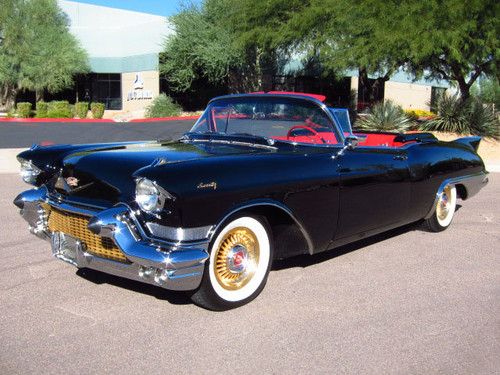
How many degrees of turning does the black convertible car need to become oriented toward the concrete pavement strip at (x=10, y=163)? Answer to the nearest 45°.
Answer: approximately 90° to its right

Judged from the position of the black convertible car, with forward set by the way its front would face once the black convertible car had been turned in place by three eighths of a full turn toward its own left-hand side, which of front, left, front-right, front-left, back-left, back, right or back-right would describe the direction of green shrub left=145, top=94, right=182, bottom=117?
left

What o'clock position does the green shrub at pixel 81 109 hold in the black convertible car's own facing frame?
The green shrub is roughly at 4 o'clock from the black convertible car.

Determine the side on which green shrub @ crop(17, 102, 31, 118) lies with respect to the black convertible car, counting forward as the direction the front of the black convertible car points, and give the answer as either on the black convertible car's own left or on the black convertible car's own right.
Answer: on the black convertible car's own right

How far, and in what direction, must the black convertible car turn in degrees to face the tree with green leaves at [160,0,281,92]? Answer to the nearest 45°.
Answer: approximately 135° to its right

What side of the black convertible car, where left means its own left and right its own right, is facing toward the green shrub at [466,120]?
back

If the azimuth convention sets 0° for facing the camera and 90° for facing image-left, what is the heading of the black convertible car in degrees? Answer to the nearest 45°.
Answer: approximately 45°

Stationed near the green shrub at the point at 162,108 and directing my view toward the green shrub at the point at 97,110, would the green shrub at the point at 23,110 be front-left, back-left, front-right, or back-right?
front-left

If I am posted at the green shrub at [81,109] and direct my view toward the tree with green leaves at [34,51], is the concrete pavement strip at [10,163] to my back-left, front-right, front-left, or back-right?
back-left

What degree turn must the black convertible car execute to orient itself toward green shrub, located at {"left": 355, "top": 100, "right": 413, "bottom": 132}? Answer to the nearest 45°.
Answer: approximately 135° to its right
